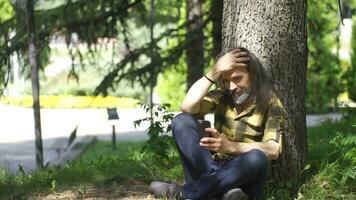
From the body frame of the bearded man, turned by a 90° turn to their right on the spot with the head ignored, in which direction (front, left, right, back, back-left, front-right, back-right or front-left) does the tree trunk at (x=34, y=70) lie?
front

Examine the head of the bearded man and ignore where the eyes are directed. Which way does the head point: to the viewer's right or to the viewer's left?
to the viewer's left

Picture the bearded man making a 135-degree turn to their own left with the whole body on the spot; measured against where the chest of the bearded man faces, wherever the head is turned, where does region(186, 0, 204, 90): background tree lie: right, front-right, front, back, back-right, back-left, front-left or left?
left

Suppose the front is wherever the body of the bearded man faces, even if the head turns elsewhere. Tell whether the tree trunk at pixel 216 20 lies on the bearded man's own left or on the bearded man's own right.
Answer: on the bearded man's own right

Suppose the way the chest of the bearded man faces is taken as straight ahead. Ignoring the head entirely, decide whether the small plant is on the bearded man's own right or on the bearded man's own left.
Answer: on the bearded man's own right
